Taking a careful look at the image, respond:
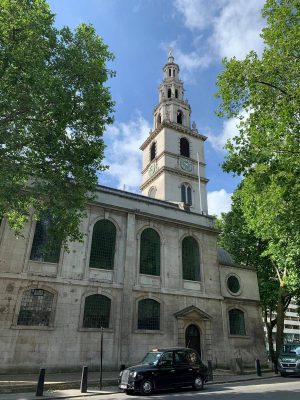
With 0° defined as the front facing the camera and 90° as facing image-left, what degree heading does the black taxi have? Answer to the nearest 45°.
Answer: approximately 45°

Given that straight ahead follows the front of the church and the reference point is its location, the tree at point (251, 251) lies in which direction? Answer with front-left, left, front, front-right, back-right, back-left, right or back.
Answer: left

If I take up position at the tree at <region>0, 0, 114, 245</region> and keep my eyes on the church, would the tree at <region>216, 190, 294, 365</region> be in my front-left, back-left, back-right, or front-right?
front-right

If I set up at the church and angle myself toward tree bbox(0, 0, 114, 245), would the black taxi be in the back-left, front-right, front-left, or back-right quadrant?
front-left
